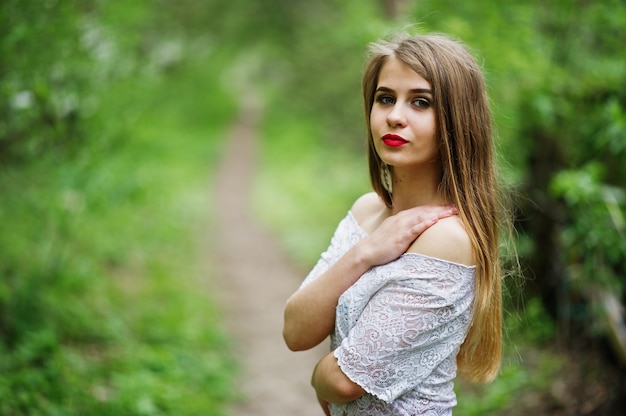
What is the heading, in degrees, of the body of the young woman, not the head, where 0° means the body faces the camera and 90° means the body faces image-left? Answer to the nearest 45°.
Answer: approximately 45°
